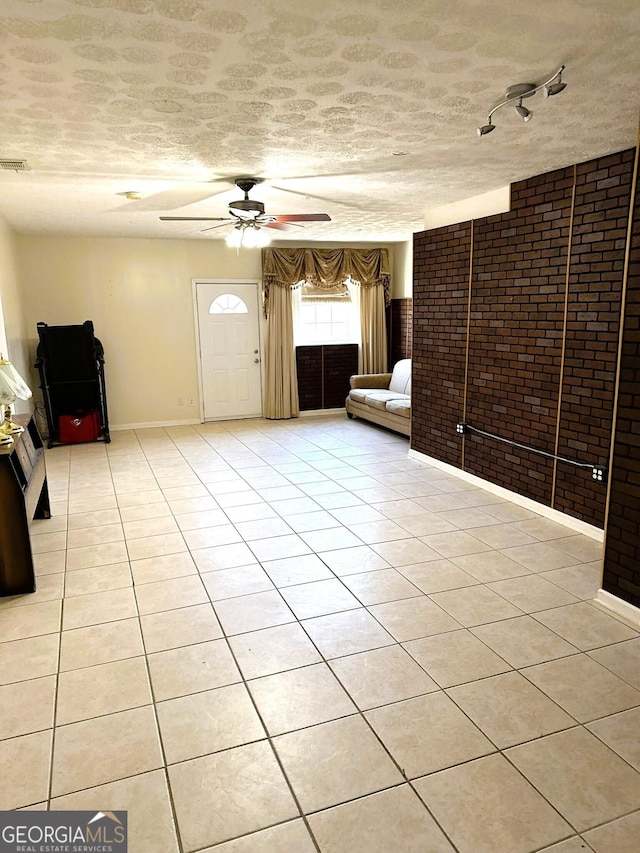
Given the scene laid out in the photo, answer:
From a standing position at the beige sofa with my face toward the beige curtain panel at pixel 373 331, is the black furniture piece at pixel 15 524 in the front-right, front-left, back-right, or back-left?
back-left

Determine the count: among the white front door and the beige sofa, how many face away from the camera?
0

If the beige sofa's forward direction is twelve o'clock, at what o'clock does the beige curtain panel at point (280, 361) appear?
The beige curtain panel is roughly at 2 o'clock from the beige sofa.

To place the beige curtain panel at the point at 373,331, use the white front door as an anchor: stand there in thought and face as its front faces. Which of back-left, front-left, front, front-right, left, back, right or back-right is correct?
left

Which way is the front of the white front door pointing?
toward the camera

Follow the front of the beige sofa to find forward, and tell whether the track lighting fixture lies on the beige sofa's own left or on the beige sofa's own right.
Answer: on the beige sofa's own left

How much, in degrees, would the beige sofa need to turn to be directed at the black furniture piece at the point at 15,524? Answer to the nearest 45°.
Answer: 0° — it already faces it

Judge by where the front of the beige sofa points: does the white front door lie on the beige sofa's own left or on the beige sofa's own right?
on the beige sofa's own right

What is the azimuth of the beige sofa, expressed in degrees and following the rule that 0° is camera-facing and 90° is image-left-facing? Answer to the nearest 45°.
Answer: approximately 45°

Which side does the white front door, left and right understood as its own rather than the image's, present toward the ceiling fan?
front

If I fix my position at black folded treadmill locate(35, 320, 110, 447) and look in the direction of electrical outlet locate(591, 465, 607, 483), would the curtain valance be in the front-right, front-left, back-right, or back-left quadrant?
front-left

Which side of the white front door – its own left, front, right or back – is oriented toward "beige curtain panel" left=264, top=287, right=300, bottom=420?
left
